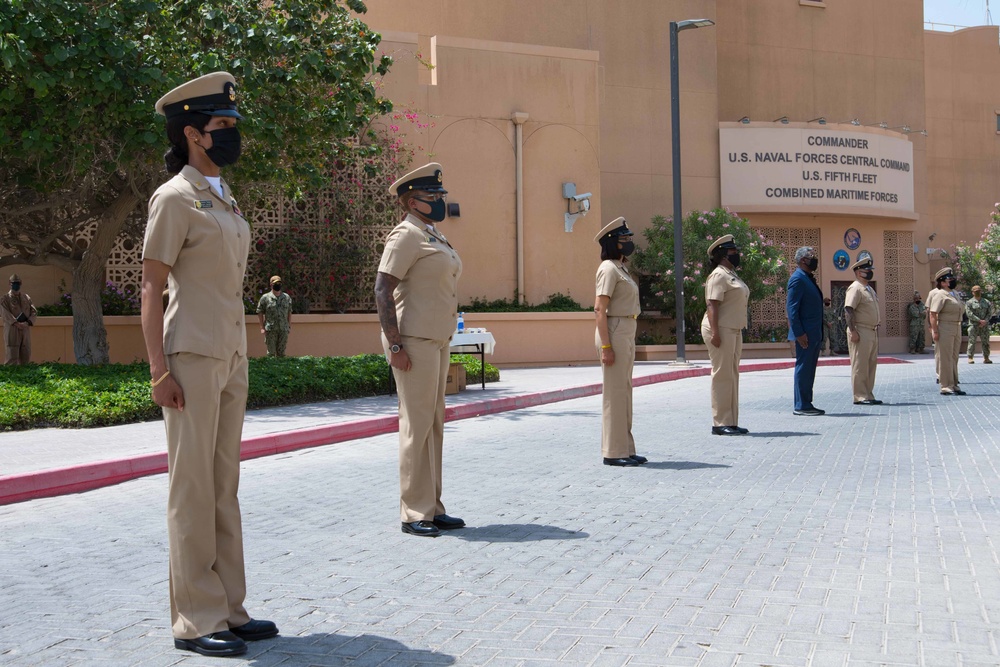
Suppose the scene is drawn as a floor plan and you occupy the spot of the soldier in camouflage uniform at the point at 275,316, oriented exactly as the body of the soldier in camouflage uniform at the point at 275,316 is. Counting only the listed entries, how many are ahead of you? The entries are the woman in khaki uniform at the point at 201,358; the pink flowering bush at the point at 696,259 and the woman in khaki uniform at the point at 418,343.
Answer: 2

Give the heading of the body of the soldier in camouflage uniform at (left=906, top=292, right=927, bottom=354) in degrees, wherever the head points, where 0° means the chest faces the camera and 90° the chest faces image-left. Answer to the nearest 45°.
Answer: approximately 0°

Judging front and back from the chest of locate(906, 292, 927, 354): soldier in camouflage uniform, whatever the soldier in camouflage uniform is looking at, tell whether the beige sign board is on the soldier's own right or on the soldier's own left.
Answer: on the soldier's own right

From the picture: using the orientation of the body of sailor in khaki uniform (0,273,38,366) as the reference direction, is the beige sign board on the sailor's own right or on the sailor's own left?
on the sailor's own left

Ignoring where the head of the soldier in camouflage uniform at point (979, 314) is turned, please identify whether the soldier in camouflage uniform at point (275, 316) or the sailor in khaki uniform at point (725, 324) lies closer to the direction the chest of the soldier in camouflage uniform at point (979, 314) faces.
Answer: the sailor in khaki uniform
